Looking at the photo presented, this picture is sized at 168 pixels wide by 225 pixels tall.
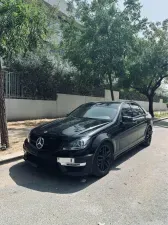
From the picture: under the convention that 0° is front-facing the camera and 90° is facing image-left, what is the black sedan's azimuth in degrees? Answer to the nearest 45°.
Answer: approximately 45°

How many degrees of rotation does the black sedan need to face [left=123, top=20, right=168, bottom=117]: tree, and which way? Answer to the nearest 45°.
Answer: approximately 135° to its right

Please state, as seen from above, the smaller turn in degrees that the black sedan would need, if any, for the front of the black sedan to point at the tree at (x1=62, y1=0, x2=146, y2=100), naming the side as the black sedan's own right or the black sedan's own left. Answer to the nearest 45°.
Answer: approximately 135° to the black sedan's own right
